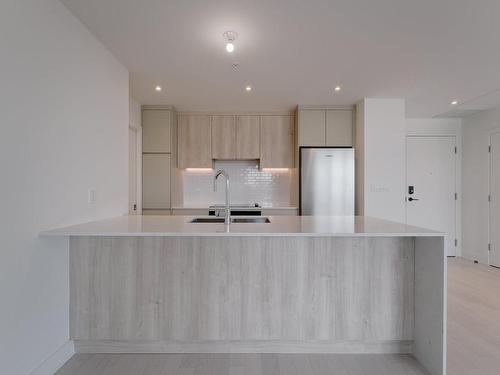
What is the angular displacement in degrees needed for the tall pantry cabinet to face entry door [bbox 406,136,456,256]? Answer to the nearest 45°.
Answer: approximately 90° to its left

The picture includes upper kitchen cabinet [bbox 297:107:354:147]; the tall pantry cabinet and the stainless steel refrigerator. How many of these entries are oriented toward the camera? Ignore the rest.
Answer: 3

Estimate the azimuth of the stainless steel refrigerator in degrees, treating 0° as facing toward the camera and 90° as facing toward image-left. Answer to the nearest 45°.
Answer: approximately 0°

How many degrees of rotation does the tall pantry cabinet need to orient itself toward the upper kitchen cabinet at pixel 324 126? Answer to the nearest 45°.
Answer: approximately 90° to its left

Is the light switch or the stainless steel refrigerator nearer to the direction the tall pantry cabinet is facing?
the light switch

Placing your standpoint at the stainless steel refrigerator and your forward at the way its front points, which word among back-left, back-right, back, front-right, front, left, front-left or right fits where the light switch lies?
front-right

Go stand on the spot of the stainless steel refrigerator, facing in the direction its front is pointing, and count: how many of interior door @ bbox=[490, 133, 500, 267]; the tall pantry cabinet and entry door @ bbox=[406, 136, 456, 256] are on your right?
1

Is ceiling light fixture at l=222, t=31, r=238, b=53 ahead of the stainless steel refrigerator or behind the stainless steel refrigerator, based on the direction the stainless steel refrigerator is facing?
ahead

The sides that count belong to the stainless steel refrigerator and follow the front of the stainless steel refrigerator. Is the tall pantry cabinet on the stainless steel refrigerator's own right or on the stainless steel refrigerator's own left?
on the stainless steel refrigerator's own right
